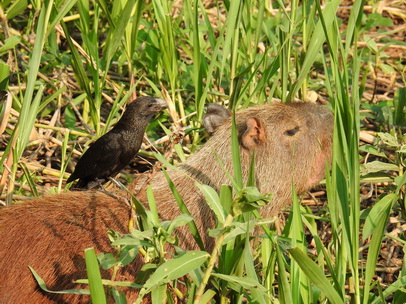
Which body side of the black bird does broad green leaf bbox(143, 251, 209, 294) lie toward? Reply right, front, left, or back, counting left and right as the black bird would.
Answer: right

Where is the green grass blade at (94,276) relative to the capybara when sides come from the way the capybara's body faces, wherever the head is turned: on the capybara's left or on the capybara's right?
on the capybara's right

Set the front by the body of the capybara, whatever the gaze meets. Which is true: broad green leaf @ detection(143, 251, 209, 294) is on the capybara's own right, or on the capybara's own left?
on the capybara's own right

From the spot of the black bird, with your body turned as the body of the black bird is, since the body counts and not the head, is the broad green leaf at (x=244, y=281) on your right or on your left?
on your right

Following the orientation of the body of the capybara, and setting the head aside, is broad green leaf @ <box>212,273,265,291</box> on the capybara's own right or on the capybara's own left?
on the capybara's own right

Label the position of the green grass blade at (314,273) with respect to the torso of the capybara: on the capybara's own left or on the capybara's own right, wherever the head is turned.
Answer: on the capybara's own right

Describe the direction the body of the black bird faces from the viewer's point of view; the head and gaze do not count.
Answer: to the viewer's right

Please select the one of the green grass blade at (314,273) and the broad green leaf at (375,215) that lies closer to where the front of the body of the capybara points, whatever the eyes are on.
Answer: the broad green leaf

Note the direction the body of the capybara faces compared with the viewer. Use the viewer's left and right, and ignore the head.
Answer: facing to the right of the viewer

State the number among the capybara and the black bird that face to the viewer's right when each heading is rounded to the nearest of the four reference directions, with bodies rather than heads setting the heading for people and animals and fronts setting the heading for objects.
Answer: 2
